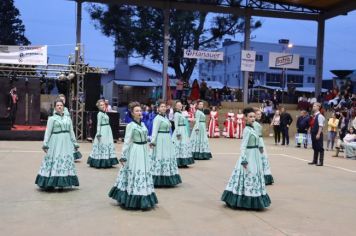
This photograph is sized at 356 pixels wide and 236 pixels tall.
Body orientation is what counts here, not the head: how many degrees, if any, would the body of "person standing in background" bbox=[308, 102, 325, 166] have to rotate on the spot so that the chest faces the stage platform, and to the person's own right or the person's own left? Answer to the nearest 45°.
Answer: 0° — they already face it

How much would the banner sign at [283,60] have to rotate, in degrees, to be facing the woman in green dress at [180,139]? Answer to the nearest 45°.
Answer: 0° — it already faces them

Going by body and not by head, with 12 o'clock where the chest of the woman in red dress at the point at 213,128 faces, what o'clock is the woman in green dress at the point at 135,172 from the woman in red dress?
The woman in green dress is roughly at 12 o'clock from the woman in red dress.

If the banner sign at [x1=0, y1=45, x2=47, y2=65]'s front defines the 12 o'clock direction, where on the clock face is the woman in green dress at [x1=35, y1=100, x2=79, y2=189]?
The woman in green dress is roughly at 12 o'clock from the banner sign.

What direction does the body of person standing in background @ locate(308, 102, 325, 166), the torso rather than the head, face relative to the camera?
to the viewer's left

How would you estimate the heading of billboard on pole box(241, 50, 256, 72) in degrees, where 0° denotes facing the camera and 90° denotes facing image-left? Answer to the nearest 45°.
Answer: approximately 0°

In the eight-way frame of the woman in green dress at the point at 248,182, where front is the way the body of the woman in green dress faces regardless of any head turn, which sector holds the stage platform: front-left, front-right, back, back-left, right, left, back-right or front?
back

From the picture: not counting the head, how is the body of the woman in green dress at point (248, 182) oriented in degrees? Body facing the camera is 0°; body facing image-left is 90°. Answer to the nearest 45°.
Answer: approximately 315°
